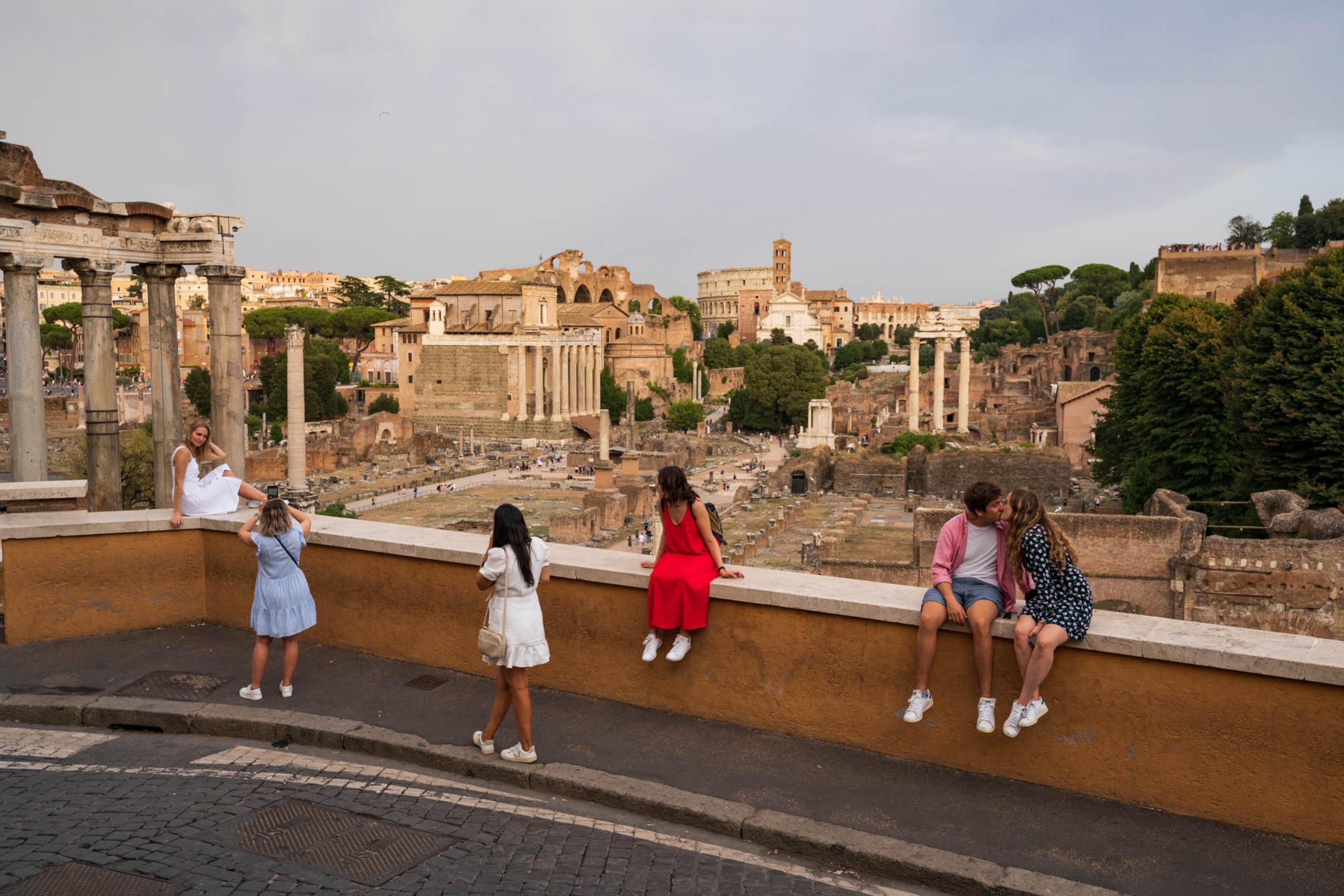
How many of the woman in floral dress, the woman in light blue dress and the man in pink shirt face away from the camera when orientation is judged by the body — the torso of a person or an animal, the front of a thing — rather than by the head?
1

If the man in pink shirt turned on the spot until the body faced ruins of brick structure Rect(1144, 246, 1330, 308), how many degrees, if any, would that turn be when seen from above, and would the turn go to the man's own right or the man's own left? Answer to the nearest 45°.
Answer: approximately 180°

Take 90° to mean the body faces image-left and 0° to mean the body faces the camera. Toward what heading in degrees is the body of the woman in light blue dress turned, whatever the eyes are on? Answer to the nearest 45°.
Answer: approximately 180°

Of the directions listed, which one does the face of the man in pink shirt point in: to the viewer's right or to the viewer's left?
to the viewer's right

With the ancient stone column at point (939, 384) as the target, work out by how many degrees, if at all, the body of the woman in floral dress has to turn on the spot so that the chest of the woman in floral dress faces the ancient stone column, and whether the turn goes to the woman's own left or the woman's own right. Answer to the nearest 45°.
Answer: approximately 135° to the woman's own right

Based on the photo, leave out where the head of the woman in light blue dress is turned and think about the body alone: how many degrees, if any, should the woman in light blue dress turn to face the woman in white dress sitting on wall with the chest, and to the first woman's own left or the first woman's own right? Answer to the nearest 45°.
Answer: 0° — they already face them

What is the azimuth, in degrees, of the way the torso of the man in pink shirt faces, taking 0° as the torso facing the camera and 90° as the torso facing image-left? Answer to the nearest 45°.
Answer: approximately 0°

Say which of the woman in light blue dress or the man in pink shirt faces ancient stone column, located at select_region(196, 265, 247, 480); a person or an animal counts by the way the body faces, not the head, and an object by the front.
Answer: the woman in light blue dress

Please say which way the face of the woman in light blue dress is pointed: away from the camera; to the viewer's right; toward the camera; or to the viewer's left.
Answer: away from the camera

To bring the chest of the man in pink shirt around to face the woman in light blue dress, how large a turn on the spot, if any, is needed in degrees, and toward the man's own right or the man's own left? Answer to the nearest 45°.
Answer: approximately 90° to the man's own right

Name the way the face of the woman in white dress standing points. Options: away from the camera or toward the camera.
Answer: away from the camera

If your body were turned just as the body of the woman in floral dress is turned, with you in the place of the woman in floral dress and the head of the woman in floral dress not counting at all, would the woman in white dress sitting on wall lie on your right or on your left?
on your right

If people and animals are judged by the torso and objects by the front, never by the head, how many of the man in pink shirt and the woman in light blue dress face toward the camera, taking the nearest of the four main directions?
1

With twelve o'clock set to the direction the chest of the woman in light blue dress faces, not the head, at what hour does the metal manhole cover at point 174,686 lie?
The metal manhole cover is roughly at 10 o'clock from the woman in light blue dress.
